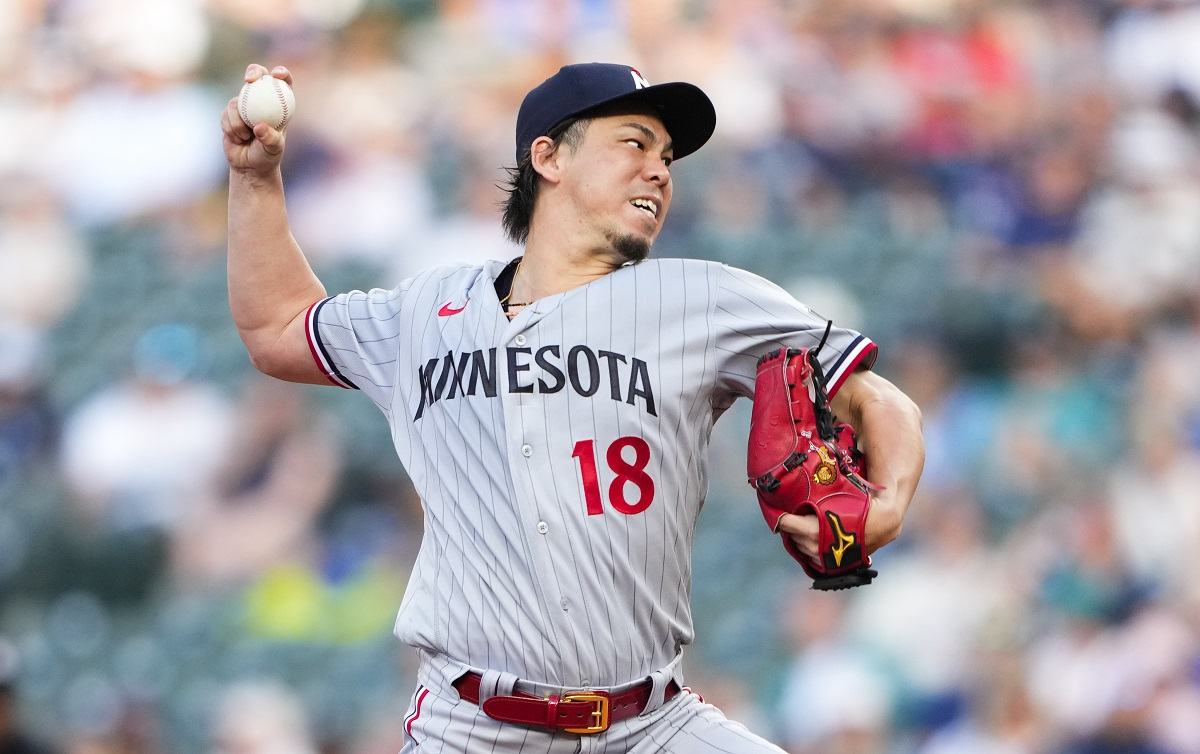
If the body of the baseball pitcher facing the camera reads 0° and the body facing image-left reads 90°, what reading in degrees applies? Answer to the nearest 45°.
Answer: approximately 0°

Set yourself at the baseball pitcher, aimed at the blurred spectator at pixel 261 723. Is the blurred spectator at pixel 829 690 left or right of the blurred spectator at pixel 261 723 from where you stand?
right

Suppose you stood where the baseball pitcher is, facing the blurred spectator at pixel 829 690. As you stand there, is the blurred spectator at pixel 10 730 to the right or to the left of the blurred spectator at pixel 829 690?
left

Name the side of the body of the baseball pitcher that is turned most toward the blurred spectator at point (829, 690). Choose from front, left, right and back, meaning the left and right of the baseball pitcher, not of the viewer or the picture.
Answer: back

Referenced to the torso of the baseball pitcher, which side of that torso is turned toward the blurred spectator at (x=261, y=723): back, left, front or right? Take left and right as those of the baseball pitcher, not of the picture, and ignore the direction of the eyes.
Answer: back

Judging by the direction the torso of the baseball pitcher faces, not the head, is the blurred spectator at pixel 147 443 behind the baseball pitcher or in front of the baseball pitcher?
behind
